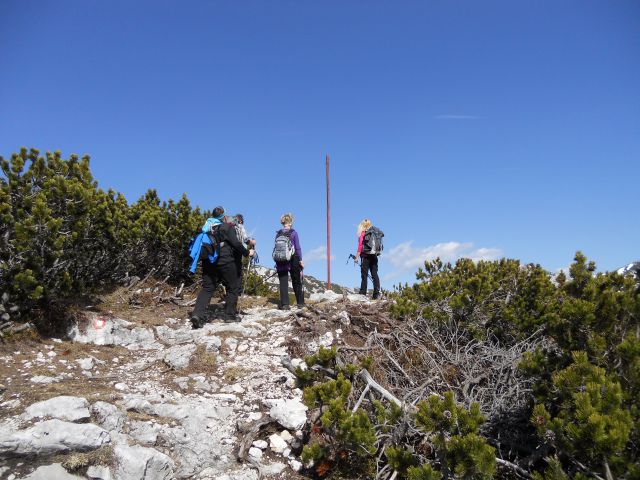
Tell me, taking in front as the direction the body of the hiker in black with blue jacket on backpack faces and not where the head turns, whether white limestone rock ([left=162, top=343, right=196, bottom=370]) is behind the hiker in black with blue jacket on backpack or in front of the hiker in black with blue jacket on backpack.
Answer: behind

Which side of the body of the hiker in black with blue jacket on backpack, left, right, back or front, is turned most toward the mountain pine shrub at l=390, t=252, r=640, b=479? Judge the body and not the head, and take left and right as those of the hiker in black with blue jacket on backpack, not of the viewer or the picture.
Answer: right

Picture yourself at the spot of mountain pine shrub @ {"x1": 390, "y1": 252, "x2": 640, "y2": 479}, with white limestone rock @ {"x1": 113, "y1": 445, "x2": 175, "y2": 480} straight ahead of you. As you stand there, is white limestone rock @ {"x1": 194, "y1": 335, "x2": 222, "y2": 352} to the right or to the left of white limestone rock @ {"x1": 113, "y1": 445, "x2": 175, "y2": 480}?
right

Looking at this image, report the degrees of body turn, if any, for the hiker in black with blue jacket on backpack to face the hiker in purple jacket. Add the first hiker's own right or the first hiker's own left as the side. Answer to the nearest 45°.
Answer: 0° — they already face them

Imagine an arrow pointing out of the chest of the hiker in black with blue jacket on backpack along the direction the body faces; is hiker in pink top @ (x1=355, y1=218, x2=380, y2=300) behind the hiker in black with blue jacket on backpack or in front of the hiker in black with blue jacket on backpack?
in front

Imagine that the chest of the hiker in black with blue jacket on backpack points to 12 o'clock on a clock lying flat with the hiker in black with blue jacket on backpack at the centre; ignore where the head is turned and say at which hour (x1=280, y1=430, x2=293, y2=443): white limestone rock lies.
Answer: The white limestone rock is roughly at 4 o'clock from the hiker in black with blue jacket on backpack.

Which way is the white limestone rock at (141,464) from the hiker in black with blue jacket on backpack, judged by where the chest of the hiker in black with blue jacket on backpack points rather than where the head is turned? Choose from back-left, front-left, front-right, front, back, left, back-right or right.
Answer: back-right

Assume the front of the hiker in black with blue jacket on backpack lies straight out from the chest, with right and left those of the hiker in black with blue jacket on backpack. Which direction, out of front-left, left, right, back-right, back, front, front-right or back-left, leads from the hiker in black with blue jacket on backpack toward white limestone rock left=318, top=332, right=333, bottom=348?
right

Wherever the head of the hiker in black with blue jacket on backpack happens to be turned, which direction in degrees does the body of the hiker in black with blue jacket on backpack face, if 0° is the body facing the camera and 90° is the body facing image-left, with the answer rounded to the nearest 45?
approximately 225°

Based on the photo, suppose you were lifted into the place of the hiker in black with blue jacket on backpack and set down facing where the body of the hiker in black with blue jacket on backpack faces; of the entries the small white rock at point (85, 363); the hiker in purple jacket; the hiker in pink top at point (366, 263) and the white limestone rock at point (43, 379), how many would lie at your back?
2
